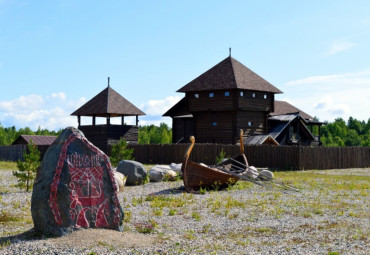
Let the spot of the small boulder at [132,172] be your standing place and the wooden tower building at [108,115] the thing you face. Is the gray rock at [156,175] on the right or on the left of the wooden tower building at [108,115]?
right
